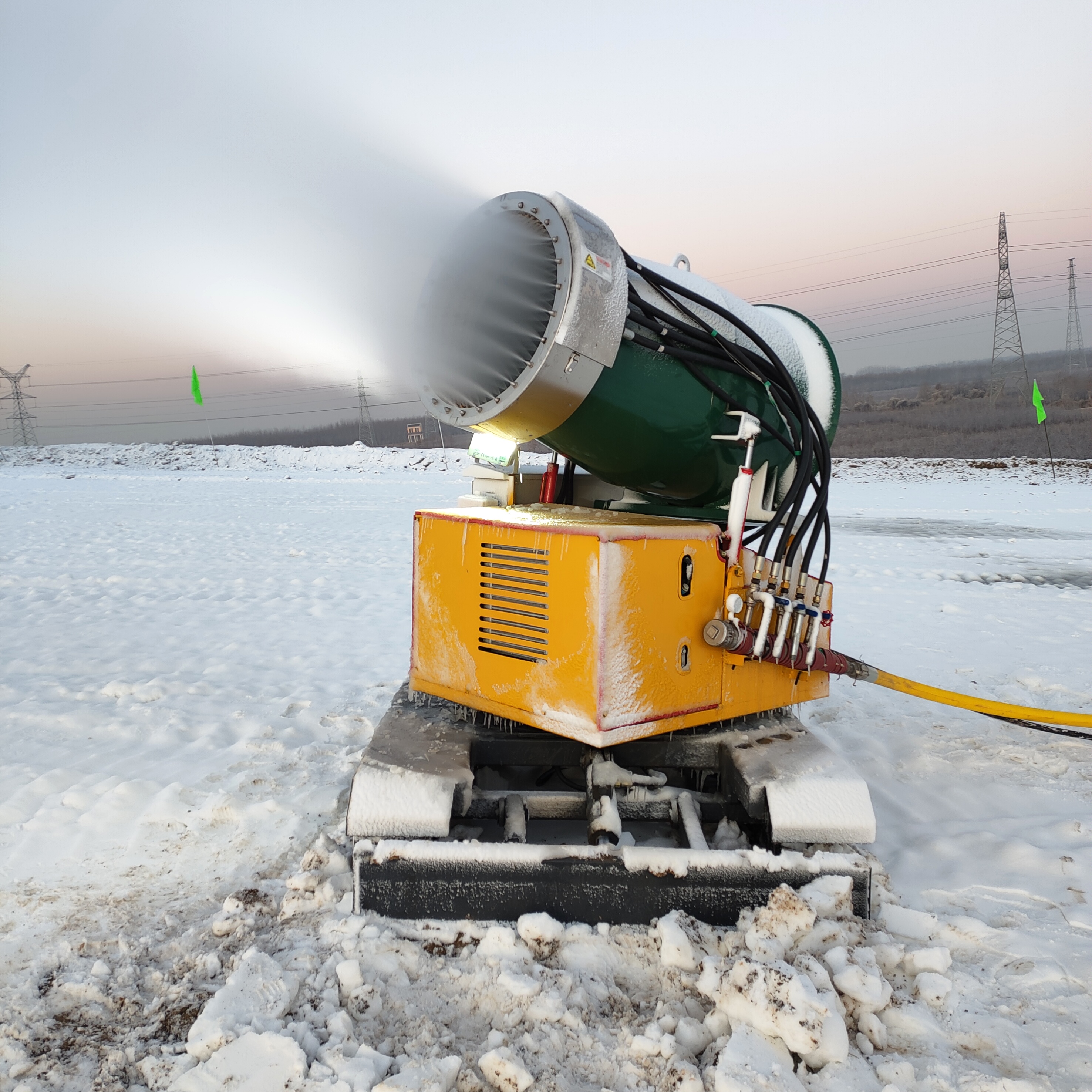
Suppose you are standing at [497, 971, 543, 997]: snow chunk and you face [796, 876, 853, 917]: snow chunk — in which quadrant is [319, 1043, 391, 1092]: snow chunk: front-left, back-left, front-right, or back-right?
back-right

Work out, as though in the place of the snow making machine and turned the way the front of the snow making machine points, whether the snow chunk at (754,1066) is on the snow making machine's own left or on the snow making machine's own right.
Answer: on the snow making machine's own left

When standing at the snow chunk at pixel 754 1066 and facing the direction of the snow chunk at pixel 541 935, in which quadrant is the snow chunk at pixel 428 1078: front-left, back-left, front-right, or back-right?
front-left

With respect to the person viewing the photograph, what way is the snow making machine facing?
facing the viewer and to the left of the viewer

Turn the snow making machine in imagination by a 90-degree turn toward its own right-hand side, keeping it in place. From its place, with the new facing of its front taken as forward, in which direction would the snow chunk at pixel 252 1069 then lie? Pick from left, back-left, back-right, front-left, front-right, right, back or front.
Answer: left

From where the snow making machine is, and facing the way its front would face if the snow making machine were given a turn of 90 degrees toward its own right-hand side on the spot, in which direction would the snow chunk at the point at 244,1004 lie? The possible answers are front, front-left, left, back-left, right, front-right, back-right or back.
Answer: left

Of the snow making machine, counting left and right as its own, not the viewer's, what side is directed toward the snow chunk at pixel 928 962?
left

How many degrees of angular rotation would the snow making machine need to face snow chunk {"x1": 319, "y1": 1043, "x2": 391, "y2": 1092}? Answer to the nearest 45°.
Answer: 0° — it already faces it

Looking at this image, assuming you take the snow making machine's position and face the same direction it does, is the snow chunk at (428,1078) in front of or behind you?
in front

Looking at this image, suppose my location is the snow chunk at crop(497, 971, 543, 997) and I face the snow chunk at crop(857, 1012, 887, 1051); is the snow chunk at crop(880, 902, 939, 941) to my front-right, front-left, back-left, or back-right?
front-left

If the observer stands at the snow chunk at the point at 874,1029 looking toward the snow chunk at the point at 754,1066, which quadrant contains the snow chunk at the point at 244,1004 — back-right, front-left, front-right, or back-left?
front-right

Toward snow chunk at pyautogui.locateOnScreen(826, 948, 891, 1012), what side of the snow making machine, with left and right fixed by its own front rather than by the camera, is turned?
left

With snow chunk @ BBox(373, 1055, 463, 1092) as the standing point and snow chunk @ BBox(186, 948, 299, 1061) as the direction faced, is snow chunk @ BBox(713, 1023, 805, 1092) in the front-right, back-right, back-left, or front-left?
back-right

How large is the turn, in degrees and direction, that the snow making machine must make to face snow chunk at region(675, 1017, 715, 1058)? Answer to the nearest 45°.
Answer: approximately 45° to its left

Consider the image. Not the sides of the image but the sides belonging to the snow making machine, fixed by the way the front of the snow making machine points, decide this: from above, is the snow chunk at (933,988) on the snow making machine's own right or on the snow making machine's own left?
on the snow making machine's own left
